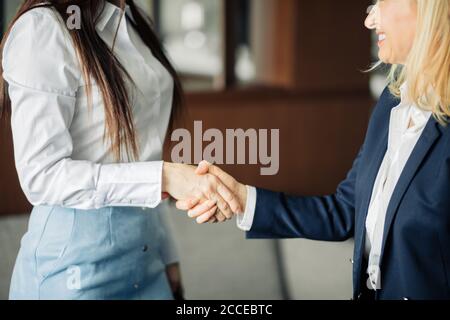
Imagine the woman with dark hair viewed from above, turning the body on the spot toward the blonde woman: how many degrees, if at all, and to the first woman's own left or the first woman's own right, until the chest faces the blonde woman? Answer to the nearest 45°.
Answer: approximately 45° to the first woman's own left

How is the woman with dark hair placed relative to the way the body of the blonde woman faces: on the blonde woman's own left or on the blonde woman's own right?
on the blonde woman's own right

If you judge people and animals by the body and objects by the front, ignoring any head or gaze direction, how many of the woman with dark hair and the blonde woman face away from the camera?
0

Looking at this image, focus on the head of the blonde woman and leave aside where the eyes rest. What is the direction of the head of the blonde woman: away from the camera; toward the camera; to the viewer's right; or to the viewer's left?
to the viewer's left

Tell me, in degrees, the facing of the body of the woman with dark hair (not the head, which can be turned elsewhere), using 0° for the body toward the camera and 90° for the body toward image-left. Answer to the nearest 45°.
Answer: approximately 315°

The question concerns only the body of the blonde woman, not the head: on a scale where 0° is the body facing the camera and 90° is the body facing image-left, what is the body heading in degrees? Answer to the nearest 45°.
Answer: approximately 45°
